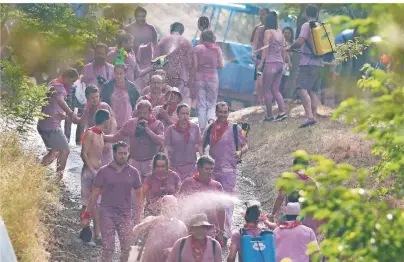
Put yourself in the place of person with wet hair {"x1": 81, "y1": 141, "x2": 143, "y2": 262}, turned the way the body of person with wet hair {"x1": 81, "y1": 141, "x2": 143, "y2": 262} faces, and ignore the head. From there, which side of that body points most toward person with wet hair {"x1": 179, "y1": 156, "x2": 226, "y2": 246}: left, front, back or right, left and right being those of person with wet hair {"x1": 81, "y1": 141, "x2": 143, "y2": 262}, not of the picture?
left

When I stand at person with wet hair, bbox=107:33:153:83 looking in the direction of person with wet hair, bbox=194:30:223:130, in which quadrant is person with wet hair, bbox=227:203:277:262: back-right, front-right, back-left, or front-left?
front-right

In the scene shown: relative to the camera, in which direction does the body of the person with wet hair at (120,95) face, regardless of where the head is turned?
toward the camera

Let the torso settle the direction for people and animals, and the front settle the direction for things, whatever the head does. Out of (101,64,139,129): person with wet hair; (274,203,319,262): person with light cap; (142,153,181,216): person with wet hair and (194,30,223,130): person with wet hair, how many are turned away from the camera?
2

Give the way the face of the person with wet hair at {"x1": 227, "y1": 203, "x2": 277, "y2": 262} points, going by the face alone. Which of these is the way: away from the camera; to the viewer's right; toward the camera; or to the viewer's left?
away from the camera

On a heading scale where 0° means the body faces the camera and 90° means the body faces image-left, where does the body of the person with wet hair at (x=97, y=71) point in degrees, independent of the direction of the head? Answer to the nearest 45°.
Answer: approximately 0°

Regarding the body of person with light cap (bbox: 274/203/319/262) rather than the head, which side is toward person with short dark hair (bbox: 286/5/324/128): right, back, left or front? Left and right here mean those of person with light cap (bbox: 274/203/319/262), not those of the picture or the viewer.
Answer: front

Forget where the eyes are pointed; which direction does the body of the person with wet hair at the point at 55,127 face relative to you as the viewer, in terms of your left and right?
facing to the right of the viewer

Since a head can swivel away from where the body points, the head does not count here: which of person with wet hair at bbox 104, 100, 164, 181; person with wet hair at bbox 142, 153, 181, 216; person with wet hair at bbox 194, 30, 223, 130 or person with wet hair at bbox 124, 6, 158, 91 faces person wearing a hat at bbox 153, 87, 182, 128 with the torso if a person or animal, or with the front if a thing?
person with wet hair at bbox 124, 6, 158, 91

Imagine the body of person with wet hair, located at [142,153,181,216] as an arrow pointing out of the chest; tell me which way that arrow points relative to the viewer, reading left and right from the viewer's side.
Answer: facing the viewer
